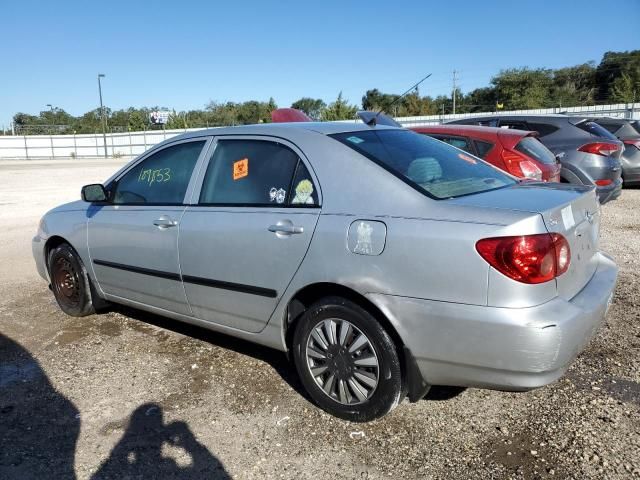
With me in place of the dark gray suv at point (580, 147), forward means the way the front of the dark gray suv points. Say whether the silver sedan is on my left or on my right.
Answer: on my left

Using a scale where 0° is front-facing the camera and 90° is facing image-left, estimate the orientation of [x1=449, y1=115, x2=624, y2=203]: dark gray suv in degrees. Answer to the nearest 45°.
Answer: approximately 135°

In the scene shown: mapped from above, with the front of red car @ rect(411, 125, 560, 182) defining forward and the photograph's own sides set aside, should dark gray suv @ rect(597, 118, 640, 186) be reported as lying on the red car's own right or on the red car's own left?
on the red car's own right

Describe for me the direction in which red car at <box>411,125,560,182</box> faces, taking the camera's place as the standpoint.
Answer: facing away from the viewer and to the left of the viewer

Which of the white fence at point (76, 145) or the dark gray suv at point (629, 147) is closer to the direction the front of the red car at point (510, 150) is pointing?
the white fence

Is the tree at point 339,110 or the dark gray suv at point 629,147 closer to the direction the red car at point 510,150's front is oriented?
the tree

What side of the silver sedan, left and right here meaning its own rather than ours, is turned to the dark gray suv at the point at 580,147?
right

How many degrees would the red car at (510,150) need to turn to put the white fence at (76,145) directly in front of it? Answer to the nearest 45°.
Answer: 0° — it already faces it

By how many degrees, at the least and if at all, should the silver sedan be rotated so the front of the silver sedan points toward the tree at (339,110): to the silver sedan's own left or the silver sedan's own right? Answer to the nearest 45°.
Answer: approximately 45° to the silver sedan's own right

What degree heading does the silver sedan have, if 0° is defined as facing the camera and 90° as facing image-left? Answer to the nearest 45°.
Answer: approximately 135°

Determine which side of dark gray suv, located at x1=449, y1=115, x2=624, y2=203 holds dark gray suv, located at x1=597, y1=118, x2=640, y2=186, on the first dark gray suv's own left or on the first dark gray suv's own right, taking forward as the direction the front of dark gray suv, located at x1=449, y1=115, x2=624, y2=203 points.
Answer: on the first dark gray suv's own right

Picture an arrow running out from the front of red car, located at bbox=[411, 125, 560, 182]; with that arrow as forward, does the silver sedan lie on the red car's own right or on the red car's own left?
on the red car's own left
